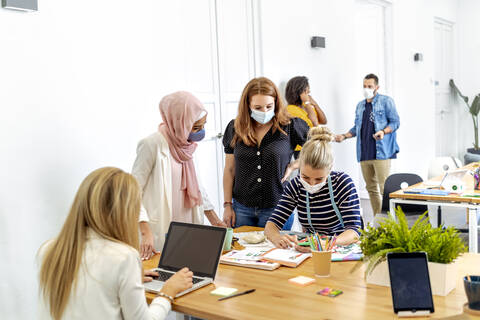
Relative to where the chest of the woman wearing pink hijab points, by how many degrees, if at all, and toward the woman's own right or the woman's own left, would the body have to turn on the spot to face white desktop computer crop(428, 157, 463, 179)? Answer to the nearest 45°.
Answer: approximately 90° to the woman's own left

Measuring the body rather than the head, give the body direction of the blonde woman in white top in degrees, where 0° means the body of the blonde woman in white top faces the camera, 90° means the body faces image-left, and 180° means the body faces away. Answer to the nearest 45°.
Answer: approximately 225°

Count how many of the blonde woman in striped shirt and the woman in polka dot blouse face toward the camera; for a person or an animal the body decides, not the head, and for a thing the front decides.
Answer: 2

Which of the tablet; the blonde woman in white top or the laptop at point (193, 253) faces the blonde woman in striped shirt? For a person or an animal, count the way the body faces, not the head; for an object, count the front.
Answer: the blonde woman in white top

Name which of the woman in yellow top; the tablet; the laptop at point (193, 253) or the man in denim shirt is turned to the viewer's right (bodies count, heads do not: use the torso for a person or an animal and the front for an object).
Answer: the woman in yellow top

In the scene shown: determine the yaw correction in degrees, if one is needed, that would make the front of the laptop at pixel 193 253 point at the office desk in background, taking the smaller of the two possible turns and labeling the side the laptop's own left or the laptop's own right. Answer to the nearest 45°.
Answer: approximately 180°

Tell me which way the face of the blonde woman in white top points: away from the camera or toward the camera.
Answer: away from the camera

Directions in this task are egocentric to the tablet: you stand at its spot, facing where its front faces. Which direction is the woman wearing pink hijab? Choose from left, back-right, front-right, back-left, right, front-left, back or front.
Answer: back-right

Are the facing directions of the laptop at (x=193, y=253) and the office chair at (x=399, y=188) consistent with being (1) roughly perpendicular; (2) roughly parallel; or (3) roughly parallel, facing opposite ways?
roughly perpendicular
